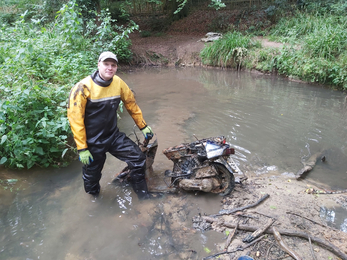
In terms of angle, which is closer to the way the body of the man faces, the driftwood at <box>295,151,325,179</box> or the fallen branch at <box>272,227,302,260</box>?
the fallen branch

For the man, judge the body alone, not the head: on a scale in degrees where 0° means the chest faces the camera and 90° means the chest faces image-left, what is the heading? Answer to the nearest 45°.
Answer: approximately 315°

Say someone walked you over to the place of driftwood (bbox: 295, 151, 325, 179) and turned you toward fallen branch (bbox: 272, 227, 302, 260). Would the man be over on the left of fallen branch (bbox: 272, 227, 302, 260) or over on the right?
right

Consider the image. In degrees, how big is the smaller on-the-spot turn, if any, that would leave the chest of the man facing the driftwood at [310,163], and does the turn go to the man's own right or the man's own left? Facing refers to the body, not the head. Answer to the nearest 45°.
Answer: approximately 45° to the man's own left

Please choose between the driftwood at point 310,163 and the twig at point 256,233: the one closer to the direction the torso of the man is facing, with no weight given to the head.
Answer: the twig

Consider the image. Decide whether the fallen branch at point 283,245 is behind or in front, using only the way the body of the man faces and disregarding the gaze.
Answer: in front

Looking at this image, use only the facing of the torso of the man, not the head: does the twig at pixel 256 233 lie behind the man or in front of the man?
in front
